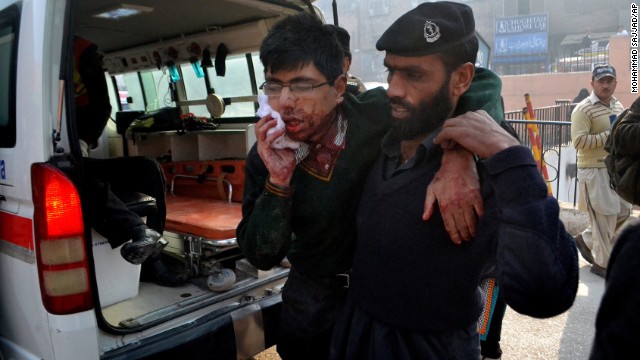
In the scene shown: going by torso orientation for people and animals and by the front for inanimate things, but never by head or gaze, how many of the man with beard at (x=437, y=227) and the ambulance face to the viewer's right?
0

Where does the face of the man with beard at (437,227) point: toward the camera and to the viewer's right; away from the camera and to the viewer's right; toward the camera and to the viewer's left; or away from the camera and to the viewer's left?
toward the camera and to the viewer's left

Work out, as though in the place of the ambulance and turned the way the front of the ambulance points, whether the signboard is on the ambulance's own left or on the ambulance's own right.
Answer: on the ambulance's own right

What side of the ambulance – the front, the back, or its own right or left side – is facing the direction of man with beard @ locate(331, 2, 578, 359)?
back

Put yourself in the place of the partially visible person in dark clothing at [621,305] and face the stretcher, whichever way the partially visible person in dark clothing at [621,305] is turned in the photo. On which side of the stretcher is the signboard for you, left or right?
right

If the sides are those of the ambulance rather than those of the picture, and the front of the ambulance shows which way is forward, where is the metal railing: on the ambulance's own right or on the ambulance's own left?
on the ambulance's own right

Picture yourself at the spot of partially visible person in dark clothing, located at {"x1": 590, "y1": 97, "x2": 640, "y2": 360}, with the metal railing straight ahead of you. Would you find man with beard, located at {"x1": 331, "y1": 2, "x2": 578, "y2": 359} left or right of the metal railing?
left

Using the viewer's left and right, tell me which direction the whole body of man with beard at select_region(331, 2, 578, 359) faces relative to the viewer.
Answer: facing the viewer and to the left of the viewer

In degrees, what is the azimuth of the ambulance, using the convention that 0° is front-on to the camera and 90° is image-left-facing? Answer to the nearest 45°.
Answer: approximately 135°

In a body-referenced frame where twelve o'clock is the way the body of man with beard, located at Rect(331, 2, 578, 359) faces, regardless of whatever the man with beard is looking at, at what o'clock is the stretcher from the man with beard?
The stretcher is roughly at 3 o'clock from the man with beard.

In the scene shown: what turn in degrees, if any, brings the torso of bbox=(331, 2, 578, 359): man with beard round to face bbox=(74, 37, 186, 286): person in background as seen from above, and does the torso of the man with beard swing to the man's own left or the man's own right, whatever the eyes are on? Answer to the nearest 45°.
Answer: approximately 90° to the man's own right
